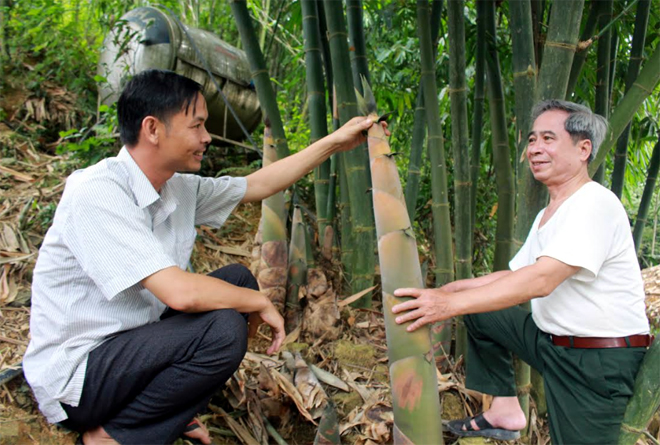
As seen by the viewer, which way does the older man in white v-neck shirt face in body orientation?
to the viewer's left

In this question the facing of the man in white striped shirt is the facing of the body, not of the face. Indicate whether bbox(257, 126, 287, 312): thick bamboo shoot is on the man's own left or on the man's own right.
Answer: on the man's own left

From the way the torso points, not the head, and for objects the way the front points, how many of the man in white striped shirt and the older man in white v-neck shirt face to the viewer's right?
1

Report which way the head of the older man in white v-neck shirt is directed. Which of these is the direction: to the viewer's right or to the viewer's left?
to the viewer's left

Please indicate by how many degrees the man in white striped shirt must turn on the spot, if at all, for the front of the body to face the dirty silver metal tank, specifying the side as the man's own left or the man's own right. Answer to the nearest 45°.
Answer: approximately 90° to the man's own left

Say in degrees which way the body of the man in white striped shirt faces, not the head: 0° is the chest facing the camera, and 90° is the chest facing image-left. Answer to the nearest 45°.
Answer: approximately 270°
